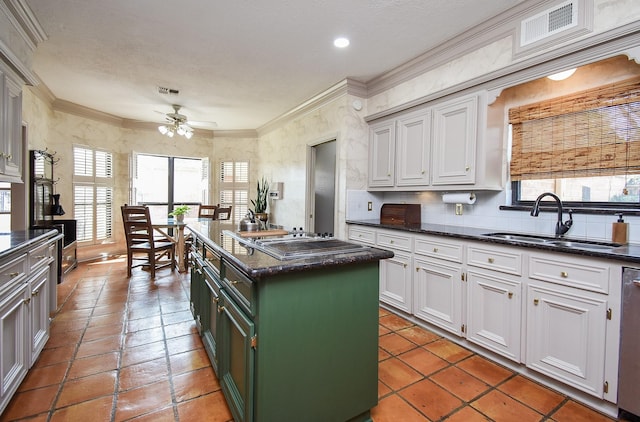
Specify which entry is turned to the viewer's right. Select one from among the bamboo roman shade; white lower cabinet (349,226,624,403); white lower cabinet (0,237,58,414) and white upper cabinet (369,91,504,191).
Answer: white lower cabinet (0,237,58,414)

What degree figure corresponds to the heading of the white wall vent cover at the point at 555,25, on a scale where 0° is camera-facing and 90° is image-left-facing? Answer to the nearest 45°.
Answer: approximately 45°

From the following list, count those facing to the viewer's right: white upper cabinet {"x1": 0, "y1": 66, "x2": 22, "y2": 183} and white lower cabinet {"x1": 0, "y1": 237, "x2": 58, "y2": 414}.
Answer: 2

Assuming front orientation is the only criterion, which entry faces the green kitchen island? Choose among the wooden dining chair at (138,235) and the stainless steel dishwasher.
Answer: the stainless steel dishwasher

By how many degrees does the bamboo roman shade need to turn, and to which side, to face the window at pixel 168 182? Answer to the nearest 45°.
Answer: approximately 45° to its right

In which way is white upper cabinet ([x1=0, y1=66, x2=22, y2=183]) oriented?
to the viewer's right

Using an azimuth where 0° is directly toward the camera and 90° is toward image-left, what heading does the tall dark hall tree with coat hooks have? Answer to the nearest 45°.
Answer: approximately 270°

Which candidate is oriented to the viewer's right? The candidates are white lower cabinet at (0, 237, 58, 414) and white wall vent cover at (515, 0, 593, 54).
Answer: the white lower cabinet

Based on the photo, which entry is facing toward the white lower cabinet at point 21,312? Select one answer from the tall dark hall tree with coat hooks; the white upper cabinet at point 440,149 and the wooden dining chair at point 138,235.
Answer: the white upper cabinet

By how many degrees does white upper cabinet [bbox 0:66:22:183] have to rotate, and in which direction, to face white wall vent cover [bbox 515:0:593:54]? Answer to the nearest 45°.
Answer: approximately 45° to its right

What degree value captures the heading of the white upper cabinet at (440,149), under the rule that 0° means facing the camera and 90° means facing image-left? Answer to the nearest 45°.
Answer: approximately 45°

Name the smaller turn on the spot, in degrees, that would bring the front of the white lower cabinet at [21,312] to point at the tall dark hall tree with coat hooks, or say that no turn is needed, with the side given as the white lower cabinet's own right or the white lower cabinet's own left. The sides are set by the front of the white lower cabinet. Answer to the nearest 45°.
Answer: approximately 90° to the white lower cabinet's own left
